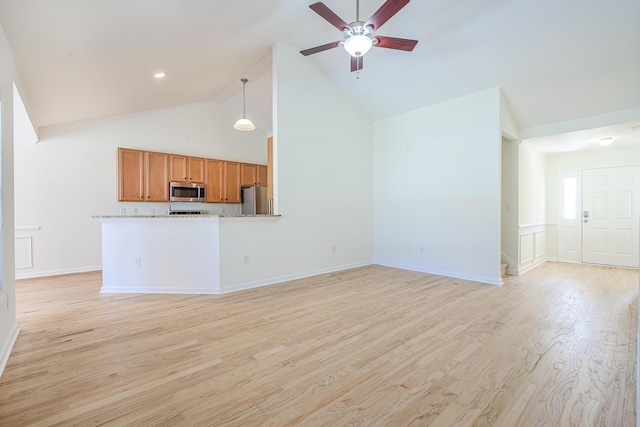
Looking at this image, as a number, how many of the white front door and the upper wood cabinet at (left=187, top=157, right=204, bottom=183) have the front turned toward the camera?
2

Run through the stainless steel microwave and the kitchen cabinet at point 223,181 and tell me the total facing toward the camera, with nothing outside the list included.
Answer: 2

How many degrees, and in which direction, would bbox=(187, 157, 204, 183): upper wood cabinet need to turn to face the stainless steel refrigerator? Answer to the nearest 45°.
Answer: approximately 90° to its left

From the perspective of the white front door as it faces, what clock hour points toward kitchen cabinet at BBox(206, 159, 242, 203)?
The kitchen cabinet is roughly at 2 o'clock from the white front door.

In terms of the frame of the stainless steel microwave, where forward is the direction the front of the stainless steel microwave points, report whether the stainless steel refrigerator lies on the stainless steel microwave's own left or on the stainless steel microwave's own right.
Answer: on the stainless steel microwave's own left

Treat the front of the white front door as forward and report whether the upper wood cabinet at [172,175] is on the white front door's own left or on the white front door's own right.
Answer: on the white front door's own right

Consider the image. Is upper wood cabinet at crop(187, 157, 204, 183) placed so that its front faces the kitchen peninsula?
yes

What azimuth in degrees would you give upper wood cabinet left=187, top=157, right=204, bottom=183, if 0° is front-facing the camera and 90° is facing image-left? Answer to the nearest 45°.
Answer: approximately 0°

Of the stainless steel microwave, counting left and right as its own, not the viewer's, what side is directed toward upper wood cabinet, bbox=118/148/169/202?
right

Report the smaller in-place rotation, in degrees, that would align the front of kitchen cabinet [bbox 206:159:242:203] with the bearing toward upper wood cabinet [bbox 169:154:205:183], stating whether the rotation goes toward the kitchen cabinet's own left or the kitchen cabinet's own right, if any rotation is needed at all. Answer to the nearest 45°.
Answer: approximately 45° to the kitchen cabinet's own right
